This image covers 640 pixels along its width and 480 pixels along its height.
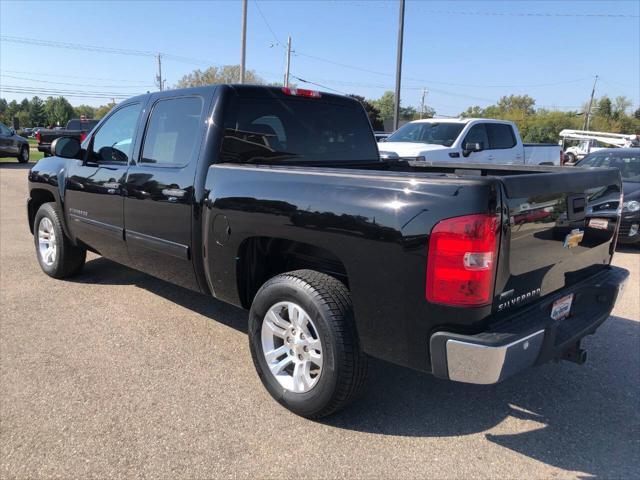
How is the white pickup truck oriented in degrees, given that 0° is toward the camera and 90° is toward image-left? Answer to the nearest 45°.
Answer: approximately 45°

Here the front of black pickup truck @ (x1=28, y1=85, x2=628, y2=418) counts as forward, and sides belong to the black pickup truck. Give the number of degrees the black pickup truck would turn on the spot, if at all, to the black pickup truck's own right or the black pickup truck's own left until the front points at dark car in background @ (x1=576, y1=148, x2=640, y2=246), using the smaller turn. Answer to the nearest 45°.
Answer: approximately 90° to the black pickup truck's own right

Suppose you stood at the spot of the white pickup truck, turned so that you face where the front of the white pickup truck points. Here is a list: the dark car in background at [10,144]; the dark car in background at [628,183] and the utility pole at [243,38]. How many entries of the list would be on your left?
1

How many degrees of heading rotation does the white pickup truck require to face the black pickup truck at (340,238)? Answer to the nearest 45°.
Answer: approximately 45° to its left

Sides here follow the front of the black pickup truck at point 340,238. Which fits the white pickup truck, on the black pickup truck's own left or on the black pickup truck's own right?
on the black pickup truck's own right

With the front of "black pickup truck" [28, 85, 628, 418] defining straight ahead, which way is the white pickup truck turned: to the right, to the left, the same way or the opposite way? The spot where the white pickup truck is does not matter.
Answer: to the left

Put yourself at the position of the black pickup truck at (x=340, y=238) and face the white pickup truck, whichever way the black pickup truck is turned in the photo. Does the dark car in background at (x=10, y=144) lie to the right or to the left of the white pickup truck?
left

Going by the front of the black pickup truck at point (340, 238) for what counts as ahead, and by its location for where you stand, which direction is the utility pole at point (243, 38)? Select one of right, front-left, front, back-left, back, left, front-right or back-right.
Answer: front-right

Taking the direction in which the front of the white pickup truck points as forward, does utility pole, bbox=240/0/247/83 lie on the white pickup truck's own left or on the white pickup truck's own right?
on the white pickup truck's own right

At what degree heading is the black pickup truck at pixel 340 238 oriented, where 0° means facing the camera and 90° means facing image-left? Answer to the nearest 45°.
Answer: approximately 135°

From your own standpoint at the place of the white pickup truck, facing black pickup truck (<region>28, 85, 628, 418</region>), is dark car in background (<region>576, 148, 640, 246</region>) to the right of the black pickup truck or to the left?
left

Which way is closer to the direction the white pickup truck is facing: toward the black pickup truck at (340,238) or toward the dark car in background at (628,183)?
the black pickup truck
